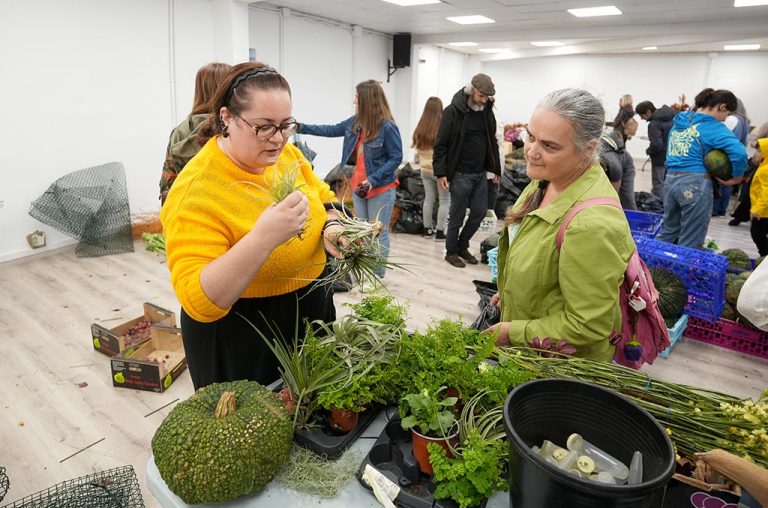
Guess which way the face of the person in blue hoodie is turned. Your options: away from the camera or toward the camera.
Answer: away from the camera

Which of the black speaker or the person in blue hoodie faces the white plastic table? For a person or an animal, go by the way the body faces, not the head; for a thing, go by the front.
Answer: the black speaker

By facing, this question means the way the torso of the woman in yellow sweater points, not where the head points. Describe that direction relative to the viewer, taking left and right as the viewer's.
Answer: facing the viewer and to the right of the viewer

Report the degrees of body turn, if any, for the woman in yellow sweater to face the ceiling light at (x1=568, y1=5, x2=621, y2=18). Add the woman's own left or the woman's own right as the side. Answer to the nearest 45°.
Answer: approximately 90° to the woman's own left

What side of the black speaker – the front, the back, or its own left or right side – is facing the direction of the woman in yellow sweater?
front

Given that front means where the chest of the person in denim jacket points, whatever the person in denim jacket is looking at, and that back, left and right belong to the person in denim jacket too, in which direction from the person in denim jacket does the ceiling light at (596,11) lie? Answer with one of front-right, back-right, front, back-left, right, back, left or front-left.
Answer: back

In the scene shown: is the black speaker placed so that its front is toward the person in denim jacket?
yes

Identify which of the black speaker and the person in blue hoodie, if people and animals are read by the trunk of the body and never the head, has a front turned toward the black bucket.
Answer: the black speaker

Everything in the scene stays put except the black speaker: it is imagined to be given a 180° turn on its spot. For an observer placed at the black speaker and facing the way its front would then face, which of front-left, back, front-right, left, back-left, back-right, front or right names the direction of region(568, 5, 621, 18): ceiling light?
back-right

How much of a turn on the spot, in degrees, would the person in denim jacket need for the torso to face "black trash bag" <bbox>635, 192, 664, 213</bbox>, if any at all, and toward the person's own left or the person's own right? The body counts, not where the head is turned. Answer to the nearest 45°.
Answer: approximately 180°

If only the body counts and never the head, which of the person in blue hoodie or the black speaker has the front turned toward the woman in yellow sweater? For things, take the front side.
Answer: the black speaker

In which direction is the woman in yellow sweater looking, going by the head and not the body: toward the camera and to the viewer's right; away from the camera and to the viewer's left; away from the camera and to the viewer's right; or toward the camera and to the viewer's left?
toward the camera and to the viewer's right

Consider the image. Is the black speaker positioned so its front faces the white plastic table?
yes

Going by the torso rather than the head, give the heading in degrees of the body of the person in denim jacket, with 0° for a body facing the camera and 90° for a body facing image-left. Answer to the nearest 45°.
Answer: approximately 45°

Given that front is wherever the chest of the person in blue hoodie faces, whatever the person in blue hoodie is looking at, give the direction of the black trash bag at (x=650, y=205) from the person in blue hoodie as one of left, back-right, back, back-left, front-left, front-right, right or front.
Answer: front-left
